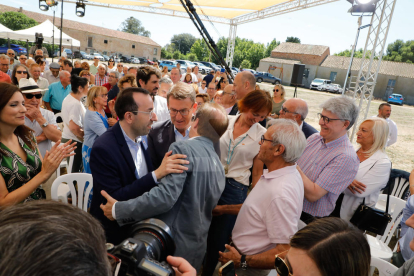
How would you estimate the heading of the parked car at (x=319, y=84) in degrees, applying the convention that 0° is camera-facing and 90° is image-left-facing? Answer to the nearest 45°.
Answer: approximately 45°

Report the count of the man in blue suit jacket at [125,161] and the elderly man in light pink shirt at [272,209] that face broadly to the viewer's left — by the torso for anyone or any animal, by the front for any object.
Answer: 1

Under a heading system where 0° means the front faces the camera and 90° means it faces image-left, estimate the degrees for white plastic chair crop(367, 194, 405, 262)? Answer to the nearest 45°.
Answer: approximately 45°

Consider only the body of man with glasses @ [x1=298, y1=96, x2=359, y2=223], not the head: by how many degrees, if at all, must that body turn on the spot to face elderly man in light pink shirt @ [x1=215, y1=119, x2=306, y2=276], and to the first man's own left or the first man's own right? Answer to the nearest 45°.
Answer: approximately 45° to the first man's own left

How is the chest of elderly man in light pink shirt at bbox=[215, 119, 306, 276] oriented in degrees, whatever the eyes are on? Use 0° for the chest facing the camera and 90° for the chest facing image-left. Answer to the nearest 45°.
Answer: approximately 90°

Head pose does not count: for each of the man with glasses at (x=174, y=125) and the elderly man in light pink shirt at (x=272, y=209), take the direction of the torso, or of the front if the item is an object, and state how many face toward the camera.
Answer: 1

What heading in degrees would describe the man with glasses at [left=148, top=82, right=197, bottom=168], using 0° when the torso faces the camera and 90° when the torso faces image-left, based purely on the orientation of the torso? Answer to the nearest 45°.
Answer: approximately 0°

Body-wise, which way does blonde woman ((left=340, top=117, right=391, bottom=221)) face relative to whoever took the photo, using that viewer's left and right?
facing to the left of the viewer

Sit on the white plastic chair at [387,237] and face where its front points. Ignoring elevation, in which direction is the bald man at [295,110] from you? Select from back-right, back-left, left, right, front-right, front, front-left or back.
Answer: front-right

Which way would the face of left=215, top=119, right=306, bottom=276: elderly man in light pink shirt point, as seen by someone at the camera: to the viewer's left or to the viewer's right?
to the viewer's left

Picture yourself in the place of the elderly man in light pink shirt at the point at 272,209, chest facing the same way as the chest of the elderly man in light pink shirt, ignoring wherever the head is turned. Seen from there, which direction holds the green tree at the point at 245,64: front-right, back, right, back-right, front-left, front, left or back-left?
right

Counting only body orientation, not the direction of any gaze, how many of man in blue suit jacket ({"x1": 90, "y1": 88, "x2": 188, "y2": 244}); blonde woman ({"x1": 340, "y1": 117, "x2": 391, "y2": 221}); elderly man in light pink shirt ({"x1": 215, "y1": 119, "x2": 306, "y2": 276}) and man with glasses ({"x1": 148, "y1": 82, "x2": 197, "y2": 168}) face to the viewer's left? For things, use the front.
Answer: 2

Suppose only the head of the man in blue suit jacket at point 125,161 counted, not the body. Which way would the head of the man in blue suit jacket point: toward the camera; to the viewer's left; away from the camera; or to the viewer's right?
to the viewer's right

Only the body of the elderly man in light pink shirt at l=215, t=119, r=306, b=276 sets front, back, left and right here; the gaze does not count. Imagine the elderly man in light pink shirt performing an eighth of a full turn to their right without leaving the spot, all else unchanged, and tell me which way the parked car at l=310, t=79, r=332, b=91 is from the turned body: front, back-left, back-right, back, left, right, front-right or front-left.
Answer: front-right
